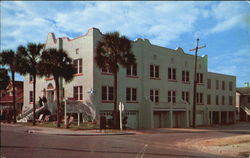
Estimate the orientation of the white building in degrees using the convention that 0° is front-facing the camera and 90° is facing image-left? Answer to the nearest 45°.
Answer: approximately 45°
